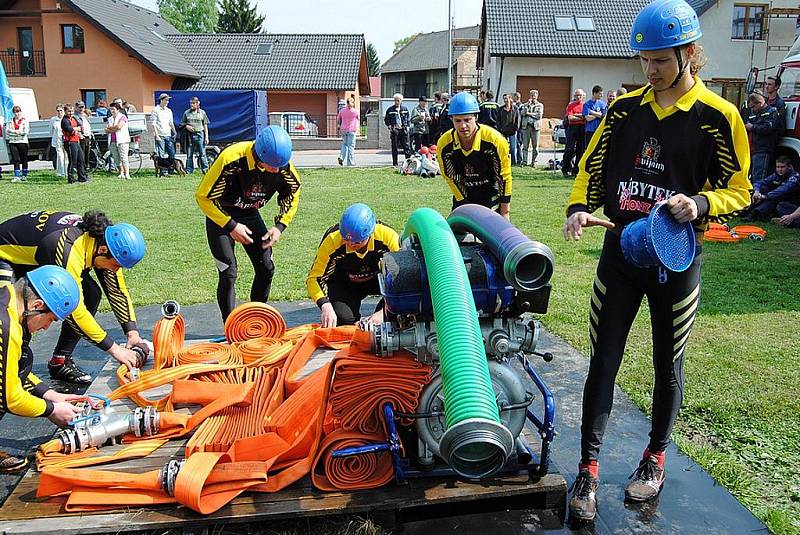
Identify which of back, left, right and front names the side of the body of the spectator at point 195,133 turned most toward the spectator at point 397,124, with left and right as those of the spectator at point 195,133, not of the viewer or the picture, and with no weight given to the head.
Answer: left

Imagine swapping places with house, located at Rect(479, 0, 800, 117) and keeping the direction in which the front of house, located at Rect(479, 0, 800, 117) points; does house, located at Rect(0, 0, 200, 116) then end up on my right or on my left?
on my right

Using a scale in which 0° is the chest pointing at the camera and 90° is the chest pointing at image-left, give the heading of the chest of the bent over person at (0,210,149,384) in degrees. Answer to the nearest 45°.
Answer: approximately 270°

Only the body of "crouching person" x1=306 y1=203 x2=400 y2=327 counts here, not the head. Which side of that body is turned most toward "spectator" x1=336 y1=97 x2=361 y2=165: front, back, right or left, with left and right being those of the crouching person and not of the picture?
back

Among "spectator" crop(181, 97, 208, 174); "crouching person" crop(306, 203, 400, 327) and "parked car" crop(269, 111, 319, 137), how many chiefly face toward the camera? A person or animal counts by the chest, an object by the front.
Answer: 2

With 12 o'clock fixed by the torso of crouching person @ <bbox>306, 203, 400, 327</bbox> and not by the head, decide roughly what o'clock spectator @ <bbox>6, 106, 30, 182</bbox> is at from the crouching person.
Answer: The spectator is roughly at 5 o'clock from the crouching person.

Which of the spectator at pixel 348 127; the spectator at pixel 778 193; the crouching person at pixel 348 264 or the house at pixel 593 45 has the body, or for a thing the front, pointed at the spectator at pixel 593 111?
the house
